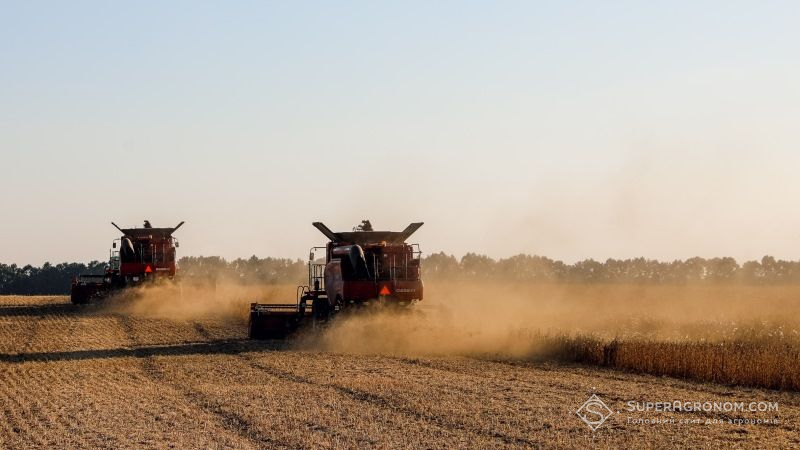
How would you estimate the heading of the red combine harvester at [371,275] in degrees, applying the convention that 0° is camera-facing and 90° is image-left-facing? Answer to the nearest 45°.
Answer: approximately 135°

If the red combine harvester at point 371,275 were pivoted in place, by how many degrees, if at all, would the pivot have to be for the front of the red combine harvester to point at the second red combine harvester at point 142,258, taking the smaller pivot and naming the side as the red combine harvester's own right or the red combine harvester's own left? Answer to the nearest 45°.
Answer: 0° — it already faces it

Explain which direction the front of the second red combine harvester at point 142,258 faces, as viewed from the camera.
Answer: facing away from the viewer and to the left of the viewer

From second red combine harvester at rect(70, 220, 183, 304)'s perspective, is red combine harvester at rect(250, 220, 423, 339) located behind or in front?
behind
